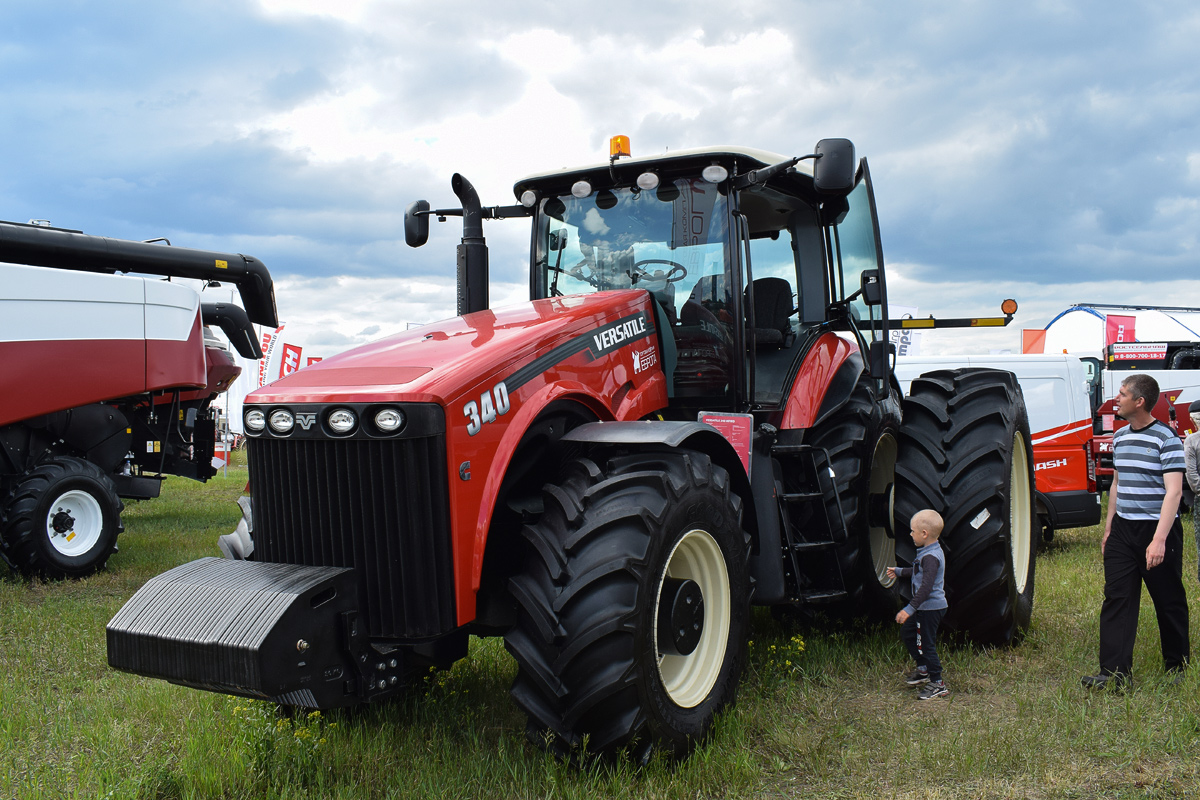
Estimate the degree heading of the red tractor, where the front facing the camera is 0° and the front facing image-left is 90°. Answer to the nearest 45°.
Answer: approximately 45°

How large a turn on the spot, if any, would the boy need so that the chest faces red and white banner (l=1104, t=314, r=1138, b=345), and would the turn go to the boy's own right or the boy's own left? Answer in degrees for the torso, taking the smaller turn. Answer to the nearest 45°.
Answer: approximately 90° to the boy's own right

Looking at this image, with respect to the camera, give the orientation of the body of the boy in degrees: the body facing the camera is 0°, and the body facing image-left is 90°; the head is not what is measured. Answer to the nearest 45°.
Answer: approximately 90°

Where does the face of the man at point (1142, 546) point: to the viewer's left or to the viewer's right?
to the viewer's left

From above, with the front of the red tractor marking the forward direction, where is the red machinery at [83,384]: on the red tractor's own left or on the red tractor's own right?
on the red tractor's own right
